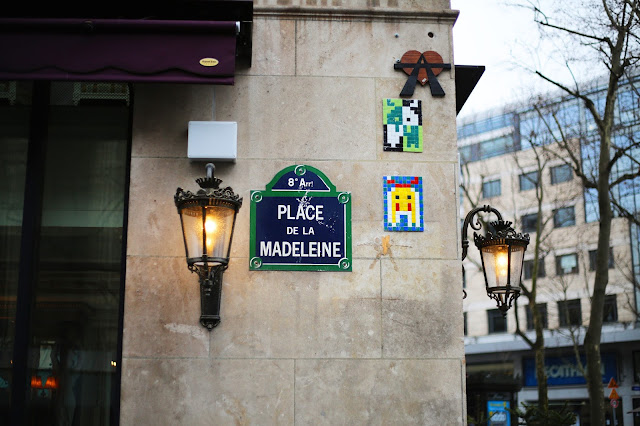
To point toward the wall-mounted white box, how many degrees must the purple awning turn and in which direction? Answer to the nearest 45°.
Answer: approximately 135° to its left

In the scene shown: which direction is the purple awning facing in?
toward the camera

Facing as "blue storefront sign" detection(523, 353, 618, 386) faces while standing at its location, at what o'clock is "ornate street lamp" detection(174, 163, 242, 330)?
The ornate street lamp is roughly at 12 o'clock from the blue storefront sign.

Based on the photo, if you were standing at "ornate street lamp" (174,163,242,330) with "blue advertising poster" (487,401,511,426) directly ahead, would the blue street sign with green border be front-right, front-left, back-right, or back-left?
front-right

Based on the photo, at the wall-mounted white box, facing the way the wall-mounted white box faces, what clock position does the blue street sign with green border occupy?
The blue street sign with green border is roughly at 9 o'clock from the wall-mounted white box.

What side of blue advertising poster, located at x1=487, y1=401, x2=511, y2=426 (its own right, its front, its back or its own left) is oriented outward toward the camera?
front

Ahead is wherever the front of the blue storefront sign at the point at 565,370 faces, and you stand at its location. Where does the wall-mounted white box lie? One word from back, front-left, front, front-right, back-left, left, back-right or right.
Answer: front

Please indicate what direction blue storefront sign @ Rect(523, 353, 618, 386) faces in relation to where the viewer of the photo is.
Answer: facing the viewer

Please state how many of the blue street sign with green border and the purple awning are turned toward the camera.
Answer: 2

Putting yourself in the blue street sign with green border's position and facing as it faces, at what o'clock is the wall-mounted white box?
The wall-mounted white box is roughly at 3 o'clock from the blue street sign with green border.

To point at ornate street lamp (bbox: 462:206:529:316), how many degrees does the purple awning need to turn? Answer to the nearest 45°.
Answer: approximately 90° to its left

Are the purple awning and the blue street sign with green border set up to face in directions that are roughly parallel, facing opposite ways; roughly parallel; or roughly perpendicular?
roughly parallel
